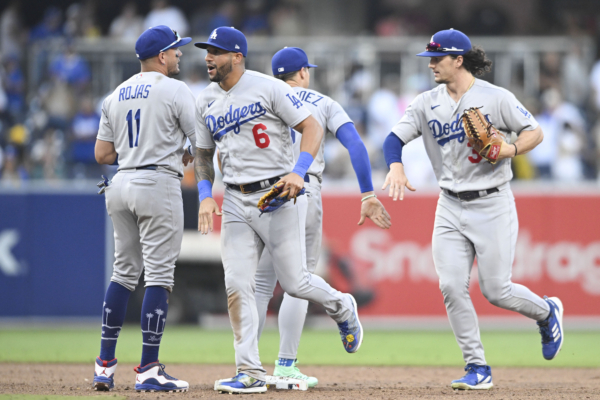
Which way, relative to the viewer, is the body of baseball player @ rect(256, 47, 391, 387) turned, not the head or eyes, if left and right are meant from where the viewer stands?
facing away from the viewer and to the right of the viewer

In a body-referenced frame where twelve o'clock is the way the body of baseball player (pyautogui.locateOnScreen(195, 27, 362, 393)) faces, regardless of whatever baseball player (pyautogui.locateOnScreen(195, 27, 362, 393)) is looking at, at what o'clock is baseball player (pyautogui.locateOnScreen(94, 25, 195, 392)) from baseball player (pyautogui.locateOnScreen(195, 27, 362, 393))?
baseball player (pyautogui.locateOnScreen(94, 25, 195, 392)) is roughly at 2 o'clock from baseball player (pyautogui.locateOnScreen(195, 27, 362, 393)).

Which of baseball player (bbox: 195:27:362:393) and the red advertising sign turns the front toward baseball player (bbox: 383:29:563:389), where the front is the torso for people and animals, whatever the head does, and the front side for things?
the red advertising sign

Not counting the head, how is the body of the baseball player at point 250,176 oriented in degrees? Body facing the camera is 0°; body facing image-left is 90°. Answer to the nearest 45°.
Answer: approximately 45°

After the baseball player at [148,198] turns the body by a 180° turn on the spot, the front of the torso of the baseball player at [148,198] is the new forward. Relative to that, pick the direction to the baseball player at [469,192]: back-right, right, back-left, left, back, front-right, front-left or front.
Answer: back-left

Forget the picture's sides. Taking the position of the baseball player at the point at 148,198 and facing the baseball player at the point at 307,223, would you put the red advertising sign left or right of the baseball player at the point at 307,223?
left

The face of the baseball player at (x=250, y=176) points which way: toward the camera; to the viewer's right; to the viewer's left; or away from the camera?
to the viewer's left

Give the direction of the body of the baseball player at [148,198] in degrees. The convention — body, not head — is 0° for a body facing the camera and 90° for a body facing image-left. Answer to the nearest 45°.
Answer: approximately 225°

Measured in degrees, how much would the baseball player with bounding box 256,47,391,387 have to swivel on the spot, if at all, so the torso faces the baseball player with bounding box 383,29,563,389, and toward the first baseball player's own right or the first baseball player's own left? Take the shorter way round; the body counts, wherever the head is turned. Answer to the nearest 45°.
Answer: approximately 45° to the first baseball player's own right

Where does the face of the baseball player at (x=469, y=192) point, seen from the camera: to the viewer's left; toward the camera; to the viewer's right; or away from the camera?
to the viewer's left

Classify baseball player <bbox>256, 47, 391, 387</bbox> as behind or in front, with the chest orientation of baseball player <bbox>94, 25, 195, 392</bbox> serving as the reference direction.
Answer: in front

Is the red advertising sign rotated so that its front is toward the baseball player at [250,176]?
yes
